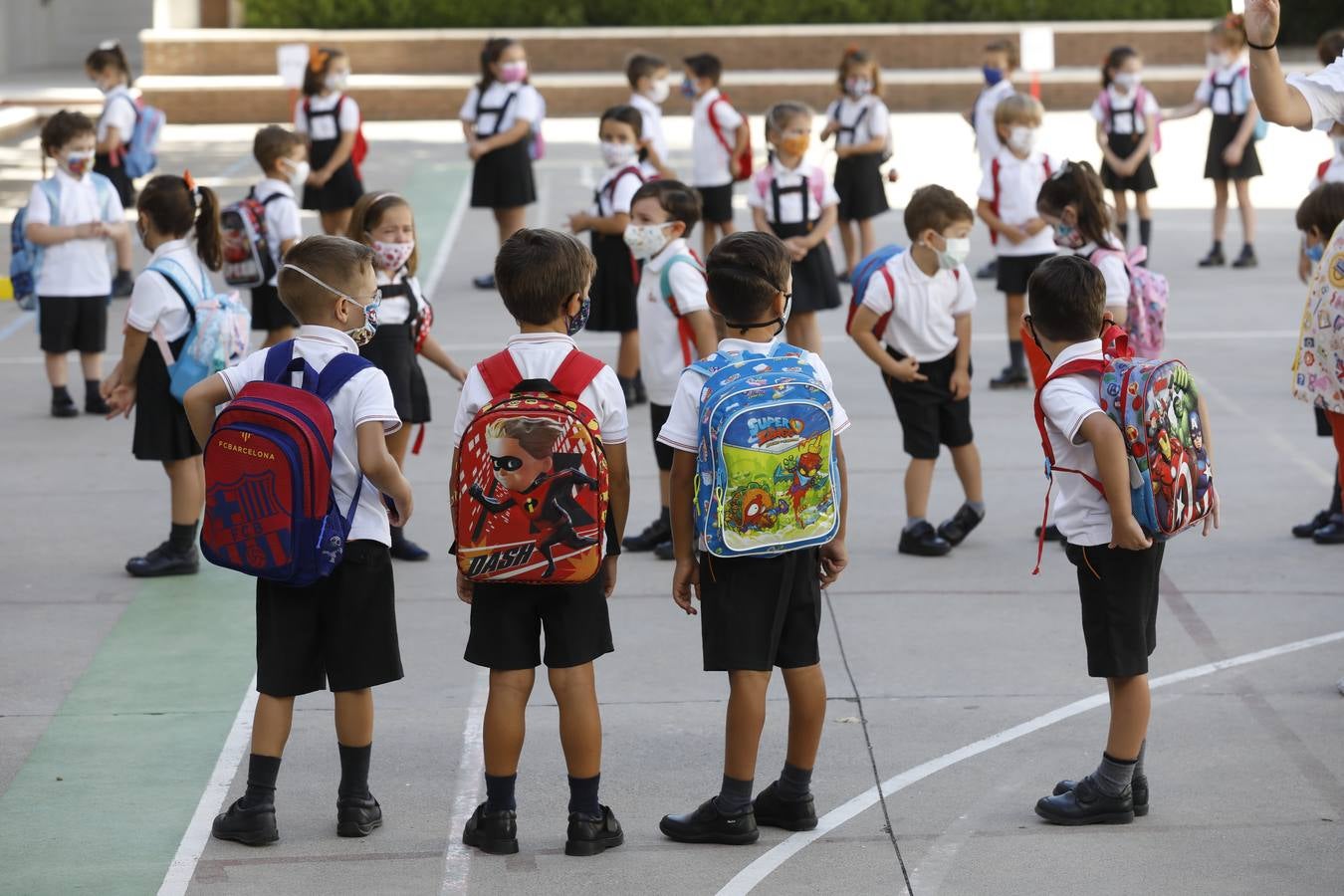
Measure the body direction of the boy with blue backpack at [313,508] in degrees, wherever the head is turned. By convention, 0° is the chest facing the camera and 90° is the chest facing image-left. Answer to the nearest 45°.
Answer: approximately 225°

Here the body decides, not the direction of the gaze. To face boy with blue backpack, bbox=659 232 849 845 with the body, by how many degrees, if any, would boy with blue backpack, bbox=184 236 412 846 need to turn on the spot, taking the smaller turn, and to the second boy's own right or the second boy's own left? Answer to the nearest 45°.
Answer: approximately 45° to the second boy's own right

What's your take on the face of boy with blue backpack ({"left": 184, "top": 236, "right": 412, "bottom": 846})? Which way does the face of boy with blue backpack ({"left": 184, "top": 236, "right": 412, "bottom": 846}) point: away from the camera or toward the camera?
away from the camera
